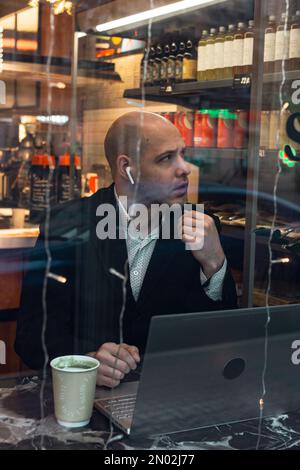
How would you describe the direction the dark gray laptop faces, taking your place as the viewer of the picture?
facing away from the viewer and to the left of the viewer

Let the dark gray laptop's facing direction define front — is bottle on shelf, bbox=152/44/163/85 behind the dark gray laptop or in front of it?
in front

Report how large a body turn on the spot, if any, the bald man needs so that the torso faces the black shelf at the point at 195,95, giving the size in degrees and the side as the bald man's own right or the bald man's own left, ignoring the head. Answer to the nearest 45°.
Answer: approximately 135° to the bald man's own left

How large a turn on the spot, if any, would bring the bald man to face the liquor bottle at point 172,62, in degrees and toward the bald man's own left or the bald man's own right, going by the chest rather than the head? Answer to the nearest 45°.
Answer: approximately 135° to the bald man's own left

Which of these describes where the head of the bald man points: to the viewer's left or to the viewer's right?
to the viewer's right

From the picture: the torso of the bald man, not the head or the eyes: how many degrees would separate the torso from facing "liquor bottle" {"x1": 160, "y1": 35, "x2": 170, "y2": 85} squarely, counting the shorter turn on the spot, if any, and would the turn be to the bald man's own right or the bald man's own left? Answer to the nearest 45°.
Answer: approximately 135° to the bald man's own left

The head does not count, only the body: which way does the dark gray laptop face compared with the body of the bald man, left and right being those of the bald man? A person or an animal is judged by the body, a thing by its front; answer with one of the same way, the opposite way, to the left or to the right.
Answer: the opposite way

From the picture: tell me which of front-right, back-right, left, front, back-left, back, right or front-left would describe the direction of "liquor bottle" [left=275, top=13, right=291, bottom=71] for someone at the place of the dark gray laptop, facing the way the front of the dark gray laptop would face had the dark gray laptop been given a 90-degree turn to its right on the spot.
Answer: front-left

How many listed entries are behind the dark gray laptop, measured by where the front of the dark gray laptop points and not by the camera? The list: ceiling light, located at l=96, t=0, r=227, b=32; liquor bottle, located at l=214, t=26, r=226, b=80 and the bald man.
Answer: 0

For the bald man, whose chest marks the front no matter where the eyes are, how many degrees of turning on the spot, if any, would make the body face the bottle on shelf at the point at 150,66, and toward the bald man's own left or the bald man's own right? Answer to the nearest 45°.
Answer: approximately 135° to the bald man's own left

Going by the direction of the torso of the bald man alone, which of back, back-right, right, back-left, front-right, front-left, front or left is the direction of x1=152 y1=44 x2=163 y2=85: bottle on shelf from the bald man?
back-left

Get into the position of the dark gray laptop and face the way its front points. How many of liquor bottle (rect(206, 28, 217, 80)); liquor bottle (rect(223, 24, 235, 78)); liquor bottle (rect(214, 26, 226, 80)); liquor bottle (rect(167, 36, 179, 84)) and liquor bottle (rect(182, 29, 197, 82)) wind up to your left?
0

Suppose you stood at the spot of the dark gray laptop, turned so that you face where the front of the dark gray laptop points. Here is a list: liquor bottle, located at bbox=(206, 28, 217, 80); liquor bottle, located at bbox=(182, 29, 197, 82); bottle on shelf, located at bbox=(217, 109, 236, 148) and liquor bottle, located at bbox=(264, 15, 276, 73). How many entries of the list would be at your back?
0

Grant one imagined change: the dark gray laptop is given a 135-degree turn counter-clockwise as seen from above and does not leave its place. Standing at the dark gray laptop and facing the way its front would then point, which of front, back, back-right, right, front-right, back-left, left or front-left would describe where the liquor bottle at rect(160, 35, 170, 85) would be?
back

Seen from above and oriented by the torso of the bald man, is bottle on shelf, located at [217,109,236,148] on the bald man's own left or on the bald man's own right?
on the bald man's own left

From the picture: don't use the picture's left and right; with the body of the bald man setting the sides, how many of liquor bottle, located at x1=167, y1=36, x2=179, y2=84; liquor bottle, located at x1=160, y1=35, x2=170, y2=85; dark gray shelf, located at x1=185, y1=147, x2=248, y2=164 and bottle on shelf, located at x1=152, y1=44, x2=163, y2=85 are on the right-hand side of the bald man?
0
